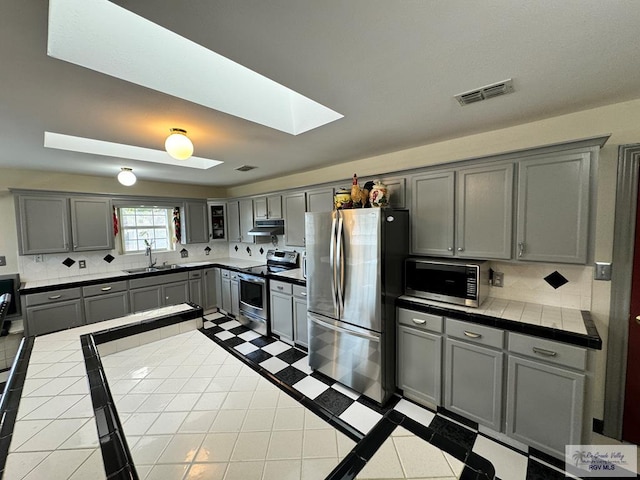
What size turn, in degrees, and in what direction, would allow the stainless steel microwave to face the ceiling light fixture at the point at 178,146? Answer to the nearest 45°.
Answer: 0° — it already faces it

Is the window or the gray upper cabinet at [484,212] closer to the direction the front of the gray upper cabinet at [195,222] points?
the gray upper cabinet

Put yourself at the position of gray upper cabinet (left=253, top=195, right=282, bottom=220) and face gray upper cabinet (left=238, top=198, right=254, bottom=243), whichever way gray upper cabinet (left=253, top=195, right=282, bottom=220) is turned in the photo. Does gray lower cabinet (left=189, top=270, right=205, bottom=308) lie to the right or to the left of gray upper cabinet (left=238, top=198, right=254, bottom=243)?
left

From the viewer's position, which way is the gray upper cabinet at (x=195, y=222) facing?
facing the viewer and to the right of the viewer

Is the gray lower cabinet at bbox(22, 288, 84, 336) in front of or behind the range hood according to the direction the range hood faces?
in front

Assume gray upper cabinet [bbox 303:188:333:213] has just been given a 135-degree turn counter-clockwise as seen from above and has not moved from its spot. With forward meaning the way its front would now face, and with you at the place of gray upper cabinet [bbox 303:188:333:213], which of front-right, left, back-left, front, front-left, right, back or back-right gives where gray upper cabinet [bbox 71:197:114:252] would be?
back

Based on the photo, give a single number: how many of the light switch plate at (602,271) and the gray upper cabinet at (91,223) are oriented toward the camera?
2

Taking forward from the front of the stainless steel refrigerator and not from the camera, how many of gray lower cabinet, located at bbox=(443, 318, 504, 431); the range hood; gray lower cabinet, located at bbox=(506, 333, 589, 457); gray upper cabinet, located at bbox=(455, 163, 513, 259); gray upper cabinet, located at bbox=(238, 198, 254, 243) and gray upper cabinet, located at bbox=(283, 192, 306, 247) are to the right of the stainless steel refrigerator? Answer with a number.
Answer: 3

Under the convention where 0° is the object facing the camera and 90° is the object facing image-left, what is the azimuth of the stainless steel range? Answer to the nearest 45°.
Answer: approximately 45°

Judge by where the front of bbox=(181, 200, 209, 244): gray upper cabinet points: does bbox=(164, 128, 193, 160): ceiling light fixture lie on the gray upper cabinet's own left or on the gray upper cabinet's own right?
on the gray upper cabinet's own right

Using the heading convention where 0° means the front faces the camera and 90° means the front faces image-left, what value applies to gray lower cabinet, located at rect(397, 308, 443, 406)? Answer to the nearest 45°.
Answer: approximately 45°

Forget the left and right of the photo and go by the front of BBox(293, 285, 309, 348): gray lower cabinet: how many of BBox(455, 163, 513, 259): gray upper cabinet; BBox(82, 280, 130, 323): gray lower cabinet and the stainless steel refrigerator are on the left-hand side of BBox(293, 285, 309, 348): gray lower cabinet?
2
